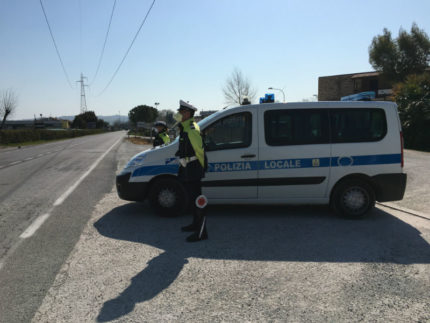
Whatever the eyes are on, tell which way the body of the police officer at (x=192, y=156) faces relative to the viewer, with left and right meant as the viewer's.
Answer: facing to the left of the viewer

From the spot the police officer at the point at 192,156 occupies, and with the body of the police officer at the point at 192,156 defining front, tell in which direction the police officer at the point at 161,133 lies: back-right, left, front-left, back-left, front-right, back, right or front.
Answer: right

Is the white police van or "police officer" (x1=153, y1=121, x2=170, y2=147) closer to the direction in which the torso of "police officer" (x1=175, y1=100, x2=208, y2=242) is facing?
the police officer

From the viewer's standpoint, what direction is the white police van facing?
to the viewer's left

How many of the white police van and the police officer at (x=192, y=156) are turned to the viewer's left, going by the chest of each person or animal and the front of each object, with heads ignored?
2

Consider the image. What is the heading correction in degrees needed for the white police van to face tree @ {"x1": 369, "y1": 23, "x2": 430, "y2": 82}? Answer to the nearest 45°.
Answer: approximately 90° to its right

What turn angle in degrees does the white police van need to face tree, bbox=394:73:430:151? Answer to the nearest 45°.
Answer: approximately 135° to its right

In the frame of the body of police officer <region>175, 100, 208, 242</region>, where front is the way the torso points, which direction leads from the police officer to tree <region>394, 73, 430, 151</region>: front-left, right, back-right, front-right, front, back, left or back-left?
back-right
